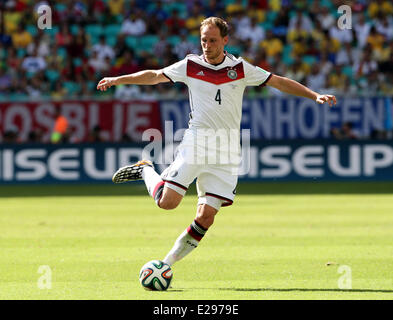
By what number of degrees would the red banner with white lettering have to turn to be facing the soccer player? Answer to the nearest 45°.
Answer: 0° — it already faces them

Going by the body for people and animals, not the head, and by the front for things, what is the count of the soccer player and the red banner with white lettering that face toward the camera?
2

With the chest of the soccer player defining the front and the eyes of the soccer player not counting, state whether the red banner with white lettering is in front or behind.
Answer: behind

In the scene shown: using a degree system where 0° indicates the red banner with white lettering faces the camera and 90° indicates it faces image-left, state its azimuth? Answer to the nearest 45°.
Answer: approximately 0°

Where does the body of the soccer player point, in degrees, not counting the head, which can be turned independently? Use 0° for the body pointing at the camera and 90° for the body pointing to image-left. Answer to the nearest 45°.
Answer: approximately 0°
